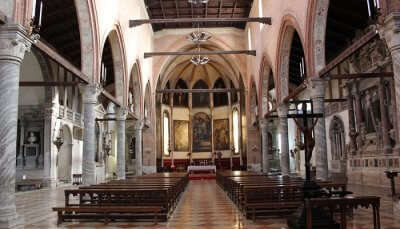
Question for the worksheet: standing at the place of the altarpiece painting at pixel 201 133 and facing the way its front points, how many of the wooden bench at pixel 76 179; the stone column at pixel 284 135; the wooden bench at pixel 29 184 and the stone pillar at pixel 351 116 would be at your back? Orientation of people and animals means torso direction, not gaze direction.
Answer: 0

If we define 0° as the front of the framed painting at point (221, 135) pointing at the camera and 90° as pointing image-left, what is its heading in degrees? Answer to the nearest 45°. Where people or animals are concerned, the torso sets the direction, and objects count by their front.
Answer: approximately 45°

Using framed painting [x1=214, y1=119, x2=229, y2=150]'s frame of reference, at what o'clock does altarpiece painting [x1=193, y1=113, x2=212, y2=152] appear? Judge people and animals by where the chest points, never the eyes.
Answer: The altarpiece painting is roughly at 2 o'clock from the framed painting.

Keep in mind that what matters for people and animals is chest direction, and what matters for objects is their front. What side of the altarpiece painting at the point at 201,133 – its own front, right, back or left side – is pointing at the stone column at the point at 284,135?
front

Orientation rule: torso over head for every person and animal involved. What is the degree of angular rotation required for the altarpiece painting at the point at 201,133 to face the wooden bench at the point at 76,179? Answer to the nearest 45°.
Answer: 0° — it already faces it

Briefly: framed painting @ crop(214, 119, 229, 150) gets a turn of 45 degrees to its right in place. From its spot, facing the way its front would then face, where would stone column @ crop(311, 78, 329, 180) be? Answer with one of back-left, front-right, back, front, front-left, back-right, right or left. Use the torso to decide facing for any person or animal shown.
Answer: left

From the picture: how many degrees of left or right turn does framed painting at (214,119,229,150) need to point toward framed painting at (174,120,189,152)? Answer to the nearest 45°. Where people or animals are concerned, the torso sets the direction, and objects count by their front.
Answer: approximately 45° to its right

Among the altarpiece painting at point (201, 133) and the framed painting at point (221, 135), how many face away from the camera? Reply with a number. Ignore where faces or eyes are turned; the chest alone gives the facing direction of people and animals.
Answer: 0

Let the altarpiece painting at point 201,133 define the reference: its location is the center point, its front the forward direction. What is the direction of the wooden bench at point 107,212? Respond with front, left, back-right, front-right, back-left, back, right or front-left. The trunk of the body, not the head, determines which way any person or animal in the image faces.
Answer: front

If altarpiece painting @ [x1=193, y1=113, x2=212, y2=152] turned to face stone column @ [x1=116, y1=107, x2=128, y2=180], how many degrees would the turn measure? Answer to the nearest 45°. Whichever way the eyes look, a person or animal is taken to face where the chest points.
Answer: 0° — it already faces it

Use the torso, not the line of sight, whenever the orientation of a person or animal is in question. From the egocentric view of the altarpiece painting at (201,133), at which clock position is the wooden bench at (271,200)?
The wooden bench is roughly at 12 o'clock from the altarpiece painting.

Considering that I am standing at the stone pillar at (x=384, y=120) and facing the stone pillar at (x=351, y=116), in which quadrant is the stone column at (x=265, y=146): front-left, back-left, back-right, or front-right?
front-left

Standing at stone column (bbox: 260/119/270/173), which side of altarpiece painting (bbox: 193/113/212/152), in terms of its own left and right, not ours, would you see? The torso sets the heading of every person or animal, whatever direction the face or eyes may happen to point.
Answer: front

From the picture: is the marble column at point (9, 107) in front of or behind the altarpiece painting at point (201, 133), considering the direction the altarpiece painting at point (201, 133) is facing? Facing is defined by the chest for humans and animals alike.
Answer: in front

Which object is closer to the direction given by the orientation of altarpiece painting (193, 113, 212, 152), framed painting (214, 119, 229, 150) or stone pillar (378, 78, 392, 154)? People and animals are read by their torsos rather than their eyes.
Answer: the stone pillar

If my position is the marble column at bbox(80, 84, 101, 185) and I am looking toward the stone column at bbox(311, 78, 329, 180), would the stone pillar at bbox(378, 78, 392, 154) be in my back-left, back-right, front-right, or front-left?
front-left

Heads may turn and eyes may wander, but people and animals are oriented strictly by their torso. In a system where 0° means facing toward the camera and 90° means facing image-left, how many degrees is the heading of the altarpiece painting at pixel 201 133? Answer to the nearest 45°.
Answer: approximately 0°

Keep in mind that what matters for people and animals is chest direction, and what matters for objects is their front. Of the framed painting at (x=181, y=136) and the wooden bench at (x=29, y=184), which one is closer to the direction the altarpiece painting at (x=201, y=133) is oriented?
the wooden bench

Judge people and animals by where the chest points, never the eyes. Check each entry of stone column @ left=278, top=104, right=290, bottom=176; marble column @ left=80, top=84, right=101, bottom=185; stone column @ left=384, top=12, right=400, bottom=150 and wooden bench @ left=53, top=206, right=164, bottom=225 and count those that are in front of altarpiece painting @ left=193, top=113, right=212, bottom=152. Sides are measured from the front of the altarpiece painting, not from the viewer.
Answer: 4
